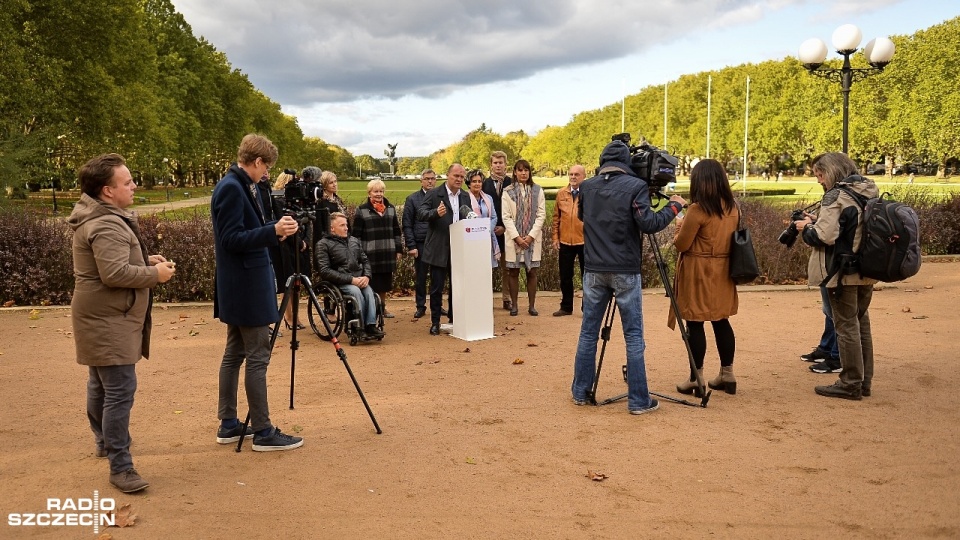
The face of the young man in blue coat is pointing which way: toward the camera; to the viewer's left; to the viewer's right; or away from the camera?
to the viewer's right

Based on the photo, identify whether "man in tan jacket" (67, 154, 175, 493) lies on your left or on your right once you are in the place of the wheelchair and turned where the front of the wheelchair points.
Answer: on your right

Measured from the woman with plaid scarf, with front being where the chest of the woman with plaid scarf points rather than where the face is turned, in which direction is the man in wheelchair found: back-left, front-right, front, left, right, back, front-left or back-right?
front-right

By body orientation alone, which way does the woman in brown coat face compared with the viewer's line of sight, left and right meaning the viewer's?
facing away from the viewer and to the left of the viewer

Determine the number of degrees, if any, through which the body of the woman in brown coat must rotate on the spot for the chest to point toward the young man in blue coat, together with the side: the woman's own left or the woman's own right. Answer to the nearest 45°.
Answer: approximately 90° to the woman's own left

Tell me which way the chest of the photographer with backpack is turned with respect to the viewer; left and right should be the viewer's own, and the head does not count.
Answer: facing to the left of the viewer

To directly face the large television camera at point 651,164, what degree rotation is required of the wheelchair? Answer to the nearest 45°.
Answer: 0° — it already faces it

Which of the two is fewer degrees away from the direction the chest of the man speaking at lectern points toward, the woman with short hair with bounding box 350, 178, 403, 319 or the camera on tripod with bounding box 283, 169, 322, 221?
the camera on tripod

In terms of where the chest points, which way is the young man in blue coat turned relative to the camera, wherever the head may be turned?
to the viewer's right

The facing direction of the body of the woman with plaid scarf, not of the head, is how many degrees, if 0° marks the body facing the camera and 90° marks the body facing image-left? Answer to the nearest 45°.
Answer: approximately 0°

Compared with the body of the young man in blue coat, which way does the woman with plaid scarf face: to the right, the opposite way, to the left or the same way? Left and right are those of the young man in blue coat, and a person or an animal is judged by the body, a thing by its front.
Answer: to the right

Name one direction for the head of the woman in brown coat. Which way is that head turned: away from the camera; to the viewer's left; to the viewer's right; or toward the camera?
away from the camera
